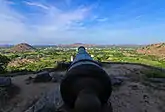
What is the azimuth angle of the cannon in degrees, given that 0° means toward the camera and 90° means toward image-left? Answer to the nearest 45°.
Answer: approximately 180°
